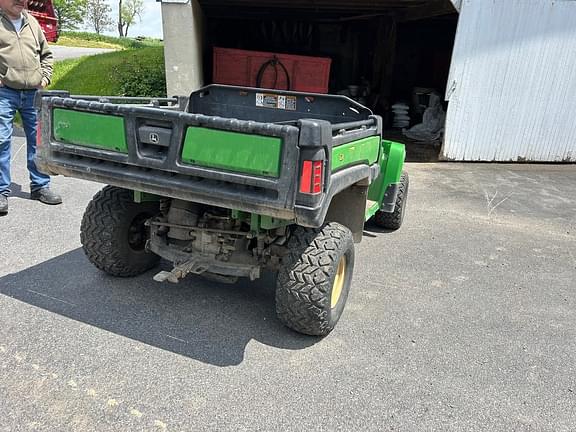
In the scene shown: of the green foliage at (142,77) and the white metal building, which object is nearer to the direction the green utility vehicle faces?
the white metal building

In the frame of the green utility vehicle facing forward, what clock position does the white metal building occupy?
The white metal building is roughly at 12 o'clock from the green utility vehicle.

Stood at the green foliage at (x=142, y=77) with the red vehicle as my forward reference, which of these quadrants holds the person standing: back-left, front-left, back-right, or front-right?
back-left

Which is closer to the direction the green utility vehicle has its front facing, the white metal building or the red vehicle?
the white metal building

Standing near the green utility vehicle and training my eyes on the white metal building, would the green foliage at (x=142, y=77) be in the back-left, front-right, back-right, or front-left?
front-left

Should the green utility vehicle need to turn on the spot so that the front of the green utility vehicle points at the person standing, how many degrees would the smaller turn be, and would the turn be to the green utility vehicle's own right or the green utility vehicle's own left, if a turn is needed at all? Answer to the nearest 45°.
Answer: approximately 90° to the green utility vehicle's own left

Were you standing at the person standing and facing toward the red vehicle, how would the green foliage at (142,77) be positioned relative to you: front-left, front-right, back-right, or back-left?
front-right

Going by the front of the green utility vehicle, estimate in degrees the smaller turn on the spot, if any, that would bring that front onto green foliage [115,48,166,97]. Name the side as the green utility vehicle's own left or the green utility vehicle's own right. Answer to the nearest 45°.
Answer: approximately 45° to the green utility vehicle's own left

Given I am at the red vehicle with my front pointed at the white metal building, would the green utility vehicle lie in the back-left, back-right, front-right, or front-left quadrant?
front-right

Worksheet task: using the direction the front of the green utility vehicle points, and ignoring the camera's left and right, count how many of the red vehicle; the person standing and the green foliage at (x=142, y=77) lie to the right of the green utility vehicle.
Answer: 0

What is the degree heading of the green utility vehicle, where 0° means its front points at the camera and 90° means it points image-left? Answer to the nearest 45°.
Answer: approximately 225°

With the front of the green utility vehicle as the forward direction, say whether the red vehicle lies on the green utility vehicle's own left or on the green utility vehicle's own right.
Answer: on the green utility vehicle's own left
